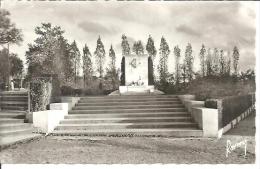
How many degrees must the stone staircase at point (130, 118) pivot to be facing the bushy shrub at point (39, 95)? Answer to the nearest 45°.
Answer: approximately 90° to its right

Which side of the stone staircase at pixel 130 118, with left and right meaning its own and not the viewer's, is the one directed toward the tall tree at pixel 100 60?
back

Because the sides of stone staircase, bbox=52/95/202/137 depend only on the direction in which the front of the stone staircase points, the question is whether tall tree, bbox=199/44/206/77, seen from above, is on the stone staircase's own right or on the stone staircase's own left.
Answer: on the stone staircase's own left

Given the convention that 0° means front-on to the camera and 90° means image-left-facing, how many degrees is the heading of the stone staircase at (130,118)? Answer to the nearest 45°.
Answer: approximately 0°

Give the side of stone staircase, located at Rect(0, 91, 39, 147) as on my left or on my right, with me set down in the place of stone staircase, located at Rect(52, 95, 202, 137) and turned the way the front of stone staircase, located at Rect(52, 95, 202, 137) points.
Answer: on my right

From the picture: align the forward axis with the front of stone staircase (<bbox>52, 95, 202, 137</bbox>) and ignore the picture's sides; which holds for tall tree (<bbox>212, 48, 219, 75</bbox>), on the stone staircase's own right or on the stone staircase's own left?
on the stone staircase's own left

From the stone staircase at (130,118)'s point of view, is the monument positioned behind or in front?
behind
